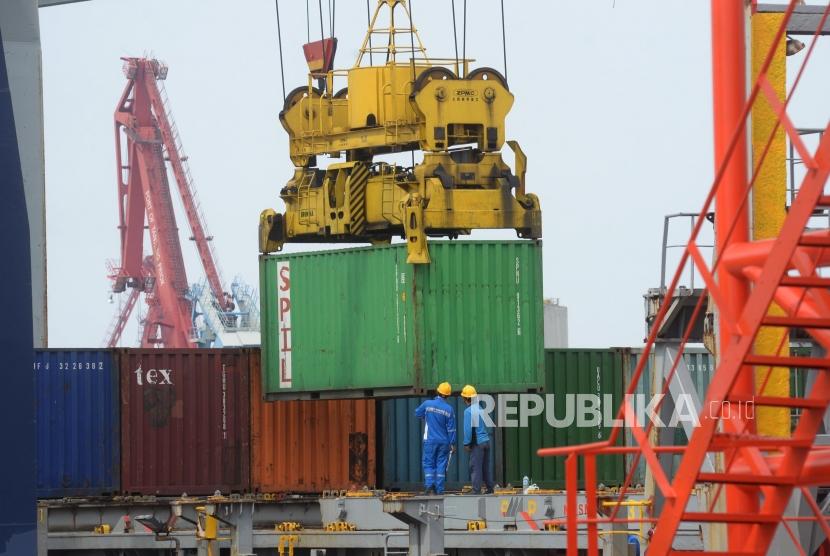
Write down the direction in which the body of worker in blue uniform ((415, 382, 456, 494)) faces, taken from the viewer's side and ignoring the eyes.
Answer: away from the camera

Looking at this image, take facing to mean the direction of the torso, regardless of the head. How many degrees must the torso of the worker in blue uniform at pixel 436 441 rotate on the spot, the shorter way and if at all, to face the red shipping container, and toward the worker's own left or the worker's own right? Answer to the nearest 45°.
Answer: approximately 45° to the worker's own left

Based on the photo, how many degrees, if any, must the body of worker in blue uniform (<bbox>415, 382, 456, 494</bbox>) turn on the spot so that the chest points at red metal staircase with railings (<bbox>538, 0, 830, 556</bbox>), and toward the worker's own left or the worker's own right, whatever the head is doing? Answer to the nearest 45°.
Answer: approximately 180°

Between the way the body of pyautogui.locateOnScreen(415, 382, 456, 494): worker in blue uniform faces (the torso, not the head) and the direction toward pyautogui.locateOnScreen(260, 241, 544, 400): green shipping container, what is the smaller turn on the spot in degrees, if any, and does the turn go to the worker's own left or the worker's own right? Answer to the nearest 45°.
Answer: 0° — they already face it

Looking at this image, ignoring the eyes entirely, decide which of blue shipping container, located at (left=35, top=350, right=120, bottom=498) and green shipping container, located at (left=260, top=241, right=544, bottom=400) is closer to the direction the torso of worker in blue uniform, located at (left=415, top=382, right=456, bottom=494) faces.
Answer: the green shipping container

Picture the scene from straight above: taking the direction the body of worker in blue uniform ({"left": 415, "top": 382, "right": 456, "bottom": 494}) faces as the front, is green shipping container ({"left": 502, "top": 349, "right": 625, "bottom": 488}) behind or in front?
in front

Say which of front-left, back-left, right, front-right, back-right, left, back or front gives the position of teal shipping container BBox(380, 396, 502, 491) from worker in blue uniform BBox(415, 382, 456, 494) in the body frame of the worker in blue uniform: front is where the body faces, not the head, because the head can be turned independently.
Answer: front

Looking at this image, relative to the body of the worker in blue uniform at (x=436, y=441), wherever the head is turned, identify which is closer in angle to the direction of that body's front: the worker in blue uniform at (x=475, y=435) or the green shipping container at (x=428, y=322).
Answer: the green shipping container

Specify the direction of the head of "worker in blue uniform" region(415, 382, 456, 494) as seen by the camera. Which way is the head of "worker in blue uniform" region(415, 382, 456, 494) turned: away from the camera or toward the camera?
away from the camera

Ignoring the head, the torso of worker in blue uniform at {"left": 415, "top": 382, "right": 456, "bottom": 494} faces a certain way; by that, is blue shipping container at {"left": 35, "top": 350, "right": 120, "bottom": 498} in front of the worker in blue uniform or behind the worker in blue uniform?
in front

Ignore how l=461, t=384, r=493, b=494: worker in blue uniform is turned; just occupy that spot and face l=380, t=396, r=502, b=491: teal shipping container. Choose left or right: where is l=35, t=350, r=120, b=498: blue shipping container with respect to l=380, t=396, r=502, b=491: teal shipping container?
left

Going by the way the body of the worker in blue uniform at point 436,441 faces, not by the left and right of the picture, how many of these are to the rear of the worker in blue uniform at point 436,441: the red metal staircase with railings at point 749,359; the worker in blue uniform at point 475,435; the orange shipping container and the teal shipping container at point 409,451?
1

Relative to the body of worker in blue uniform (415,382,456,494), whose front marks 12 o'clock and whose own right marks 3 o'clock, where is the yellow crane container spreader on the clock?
The yellow crane container spreader is roughly at 12 o'clock from the worker in blue uniform.
